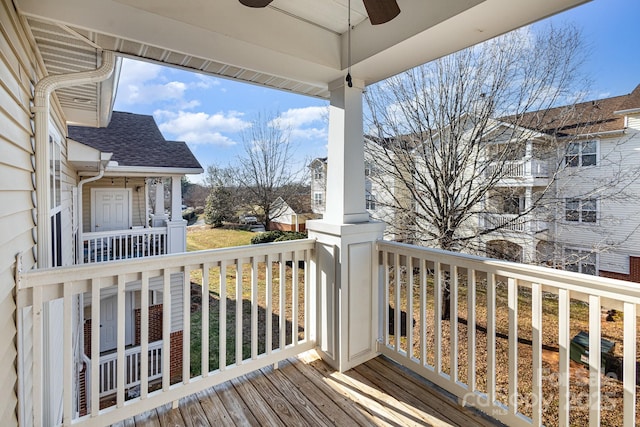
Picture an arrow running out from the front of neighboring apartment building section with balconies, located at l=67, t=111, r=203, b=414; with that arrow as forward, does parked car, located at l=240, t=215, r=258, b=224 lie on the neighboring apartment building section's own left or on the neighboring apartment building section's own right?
on the neighboring apartment building section's own left

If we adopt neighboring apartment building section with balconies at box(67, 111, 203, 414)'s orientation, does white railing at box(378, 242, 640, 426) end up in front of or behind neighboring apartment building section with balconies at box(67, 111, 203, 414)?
in front

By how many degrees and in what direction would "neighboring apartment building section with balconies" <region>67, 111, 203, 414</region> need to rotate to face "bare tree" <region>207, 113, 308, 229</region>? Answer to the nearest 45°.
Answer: approximately 135° to its left

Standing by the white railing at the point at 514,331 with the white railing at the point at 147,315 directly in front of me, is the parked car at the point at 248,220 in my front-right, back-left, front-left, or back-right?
front-right

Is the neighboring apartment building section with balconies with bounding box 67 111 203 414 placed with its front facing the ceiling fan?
yes

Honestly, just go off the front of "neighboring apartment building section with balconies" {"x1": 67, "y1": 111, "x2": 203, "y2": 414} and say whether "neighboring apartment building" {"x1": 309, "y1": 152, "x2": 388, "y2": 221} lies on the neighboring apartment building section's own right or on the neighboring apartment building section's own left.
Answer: on the neighboring apartment building section's own left

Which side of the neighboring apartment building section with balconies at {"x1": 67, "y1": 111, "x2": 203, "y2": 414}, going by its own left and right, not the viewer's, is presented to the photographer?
front

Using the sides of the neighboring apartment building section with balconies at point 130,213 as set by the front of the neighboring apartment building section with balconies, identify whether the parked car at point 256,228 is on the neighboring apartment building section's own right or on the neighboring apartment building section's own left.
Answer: on the neighboring apartment building section's own left

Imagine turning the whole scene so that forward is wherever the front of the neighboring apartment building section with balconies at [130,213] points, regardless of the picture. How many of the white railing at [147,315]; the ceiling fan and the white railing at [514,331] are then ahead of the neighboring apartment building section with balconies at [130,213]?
3

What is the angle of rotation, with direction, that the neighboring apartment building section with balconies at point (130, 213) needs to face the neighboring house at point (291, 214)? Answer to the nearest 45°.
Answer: approximately 90° to its left

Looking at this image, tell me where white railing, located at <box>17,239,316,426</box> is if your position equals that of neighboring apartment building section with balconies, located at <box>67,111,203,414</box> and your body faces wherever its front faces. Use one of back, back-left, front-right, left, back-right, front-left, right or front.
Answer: front
